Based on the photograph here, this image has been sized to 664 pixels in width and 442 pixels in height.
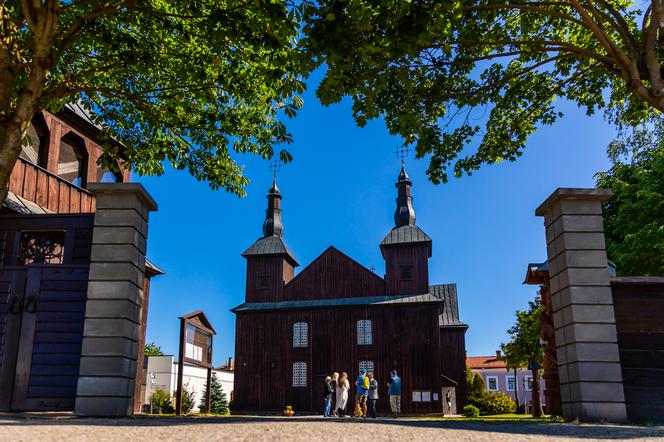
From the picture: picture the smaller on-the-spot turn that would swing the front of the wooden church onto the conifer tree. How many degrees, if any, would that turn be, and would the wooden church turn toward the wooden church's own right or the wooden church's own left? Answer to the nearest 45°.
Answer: approximately 90° to the wooden church's own right

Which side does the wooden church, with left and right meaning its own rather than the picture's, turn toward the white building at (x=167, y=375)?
right

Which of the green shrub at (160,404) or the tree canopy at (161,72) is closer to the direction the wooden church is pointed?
the tree canopy

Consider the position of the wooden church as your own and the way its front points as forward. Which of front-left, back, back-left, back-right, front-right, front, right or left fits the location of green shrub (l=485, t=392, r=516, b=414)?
back-left

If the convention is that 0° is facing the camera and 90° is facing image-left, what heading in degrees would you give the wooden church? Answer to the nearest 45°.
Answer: approximately 0°

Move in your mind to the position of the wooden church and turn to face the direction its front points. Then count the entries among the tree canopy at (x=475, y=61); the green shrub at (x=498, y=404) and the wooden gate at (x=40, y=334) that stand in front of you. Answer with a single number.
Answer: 2

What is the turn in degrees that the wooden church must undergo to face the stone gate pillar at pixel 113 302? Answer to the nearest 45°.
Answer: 0° — it already faces it

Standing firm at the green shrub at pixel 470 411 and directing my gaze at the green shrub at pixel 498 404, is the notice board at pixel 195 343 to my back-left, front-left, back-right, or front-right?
back-left

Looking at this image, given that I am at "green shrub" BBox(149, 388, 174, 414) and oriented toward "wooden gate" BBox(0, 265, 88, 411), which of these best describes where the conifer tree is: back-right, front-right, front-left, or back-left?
back-left

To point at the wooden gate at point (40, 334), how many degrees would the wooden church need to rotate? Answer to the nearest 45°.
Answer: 0° — it already faces it

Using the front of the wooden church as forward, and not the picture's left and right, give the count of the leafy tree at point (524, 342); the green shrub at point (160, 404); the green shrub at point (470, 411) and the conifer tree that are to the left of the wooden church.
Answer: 2
